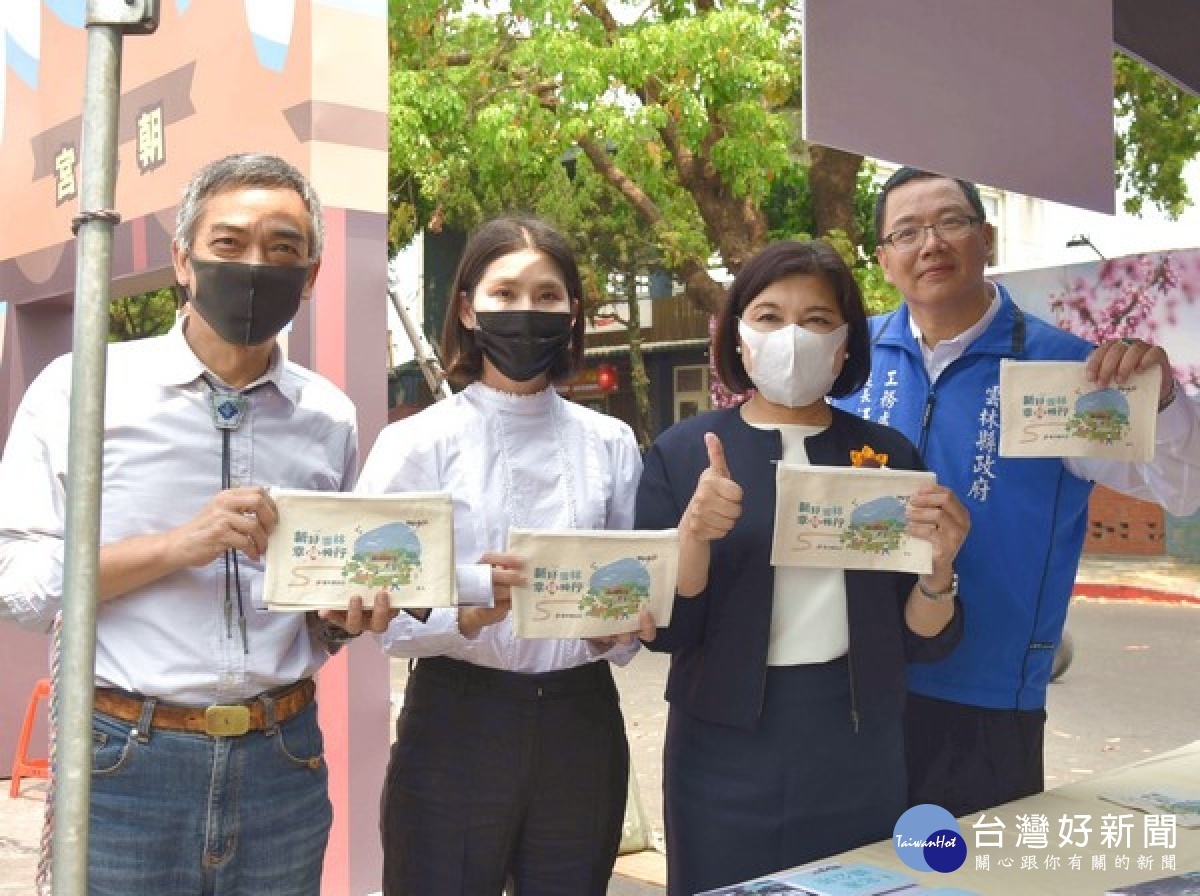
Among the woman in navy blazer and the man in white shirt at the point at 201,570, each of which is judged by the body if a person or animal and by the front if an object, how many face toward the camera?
2

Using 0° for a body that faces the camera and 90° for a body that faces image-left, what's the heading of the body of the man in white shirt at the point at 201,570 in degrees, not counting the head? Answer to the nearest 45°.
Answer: approximately 0°

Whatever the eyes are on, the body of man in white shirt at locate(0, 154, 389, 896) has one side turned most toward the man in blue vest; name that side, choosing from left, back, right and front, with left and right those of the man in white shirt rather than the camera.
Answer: left

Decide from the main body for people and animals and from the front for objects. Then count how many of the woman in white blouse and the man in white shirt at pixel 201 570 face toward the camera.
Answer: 2

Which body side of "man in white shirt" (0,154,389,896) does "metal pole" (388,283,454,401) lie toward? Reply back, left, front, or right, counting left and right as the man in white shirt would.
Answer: back

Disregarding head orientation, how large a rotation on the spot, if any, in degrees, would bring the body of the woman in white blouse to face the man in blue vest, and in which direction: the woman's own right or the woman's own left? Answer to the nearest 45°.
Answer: approximately 90° to the woman's own left

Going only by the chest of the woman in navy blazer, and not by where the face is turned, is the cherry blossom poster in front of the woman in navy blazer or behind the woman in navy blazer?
behind
